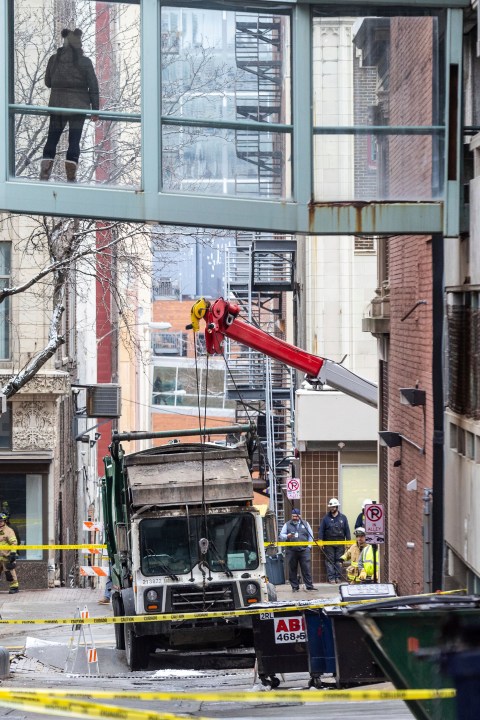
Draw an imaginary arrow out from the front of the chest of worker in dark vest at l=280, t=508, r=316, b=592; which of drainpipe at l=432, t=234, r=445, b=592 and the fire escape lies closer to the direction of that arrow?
the drainpipe

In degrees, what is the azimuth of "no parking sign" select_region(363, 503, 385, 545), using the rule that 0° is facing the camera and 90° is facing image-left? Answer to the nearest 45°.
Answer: approximately 0°
